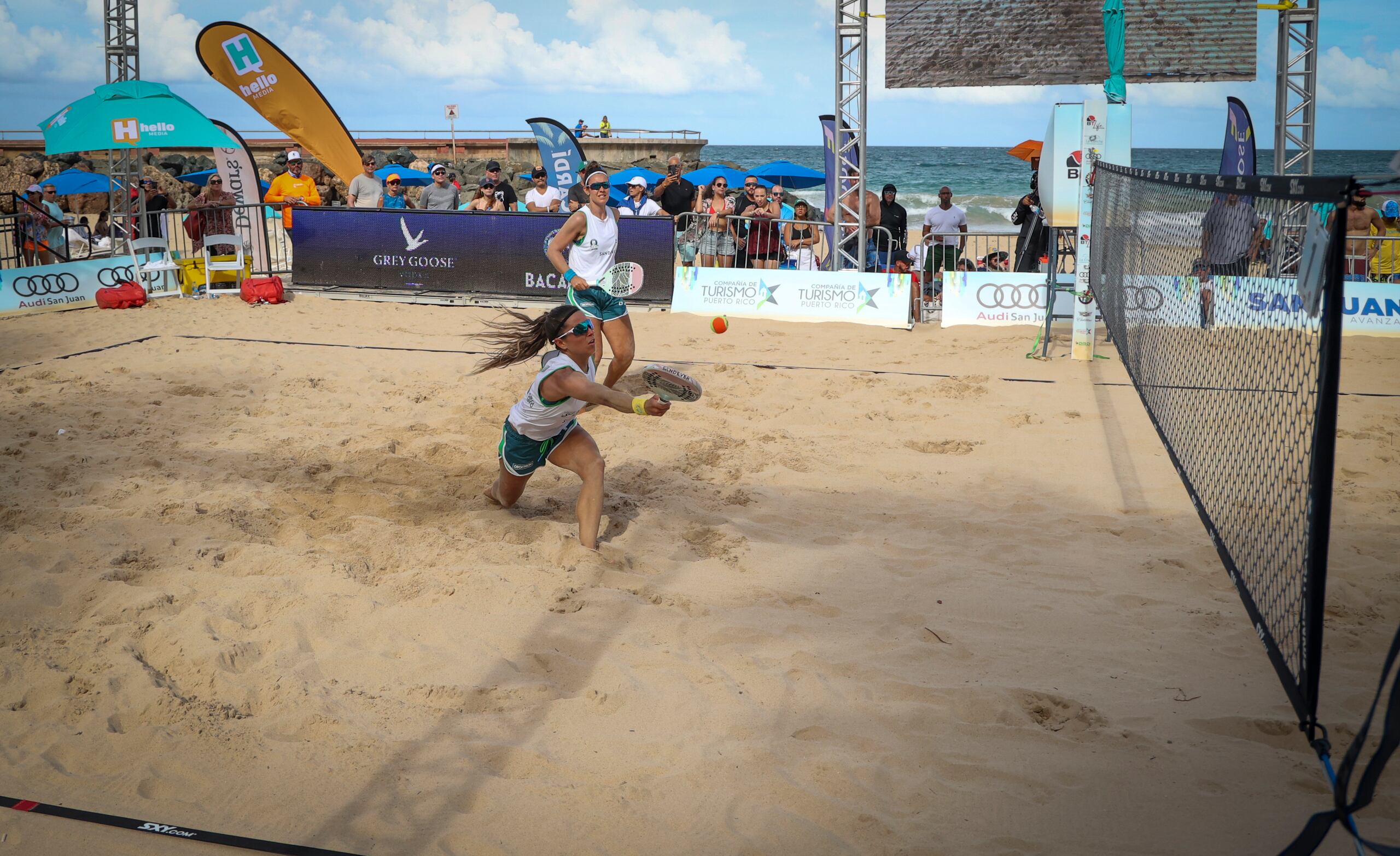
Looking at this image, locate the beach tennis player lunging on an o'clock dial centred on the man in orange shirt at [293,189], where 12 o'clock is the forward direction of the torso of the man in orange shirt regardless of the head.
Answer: The beach tennis player lunging is roughly at 12 o'clock from the man in orange shirt.

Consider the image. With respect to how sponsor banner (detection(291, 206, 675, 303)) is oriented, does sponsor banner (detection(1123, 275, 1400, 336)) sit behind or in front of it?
in front

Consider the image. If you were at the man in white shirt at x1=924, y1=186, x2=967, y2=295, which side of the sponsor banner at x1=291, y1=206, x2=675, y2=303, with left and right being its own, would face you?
left

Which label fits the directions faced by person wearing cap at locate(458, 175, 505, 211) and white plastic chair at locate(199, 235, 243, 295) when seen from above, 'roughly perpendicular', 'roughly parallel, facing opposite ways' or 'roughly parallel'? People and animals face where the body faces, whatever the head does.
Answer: roughly parallel

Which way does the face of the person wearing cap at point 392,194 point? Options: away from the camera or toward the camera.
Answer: toward the camera

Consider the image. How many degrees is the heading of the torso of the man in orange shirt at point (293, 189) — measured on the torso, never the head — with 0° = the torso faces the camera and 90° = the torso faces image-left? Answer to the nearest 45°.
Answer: approximately 0°

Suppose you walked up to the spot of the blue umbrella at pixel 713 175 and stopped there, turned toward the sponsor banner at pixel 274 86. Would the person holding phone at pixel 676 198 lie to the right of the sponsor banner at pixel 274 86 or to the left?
left

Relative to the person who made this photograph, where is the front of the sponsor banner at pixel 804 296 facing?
facing the viewer

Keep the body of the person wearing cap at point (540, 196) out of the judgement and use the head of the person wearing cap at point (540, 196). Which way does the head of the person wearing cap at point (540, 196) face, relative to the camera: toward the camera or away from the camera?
toward the camera

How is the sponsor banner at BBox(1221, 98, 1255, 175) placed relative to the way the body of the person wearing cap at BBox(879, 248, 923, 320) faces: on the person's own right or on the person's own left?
on the person's own left

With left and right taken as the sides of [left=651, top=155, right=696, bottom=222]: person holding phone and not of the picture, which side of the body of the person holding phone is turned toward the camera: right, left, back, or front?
front

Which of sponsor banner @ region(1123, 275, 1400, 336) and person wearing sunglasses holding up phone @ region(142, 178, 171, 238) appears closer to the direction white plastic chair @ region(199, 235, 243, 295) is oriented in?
the sponsor banner

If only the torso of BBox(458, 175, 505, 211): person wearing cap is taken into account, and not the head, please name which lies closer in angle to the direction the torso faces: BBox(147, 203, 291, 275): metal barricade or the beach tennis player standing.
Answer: the beach tennis player standing

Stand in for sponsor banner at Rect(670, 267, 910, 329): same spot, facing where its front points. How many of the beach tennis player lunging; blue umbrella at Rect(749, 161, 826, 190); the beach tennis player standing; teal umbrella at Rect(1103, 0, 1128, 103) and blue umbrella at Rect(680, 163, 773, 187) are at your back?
2
